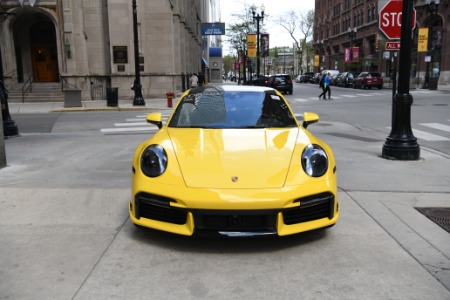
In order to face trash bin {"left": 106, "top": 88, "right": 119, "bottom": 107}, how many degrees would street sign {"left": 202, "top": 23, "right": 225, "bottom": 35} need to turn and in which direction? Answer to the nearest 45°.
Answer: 0° — it already faces it

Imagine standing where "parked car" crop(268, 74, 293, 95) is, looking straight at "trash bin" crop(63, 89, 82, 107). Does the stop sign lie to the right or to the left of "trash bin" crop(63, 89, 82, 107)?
left

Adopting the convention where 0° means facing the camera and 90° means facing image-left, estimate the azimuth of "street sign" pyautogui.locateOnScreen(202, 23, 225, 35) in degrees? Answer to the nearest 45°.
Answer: approximately 0°

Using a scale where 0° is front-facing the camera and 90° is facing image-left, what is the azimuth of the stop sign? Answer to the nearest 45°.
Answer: approximately 0°

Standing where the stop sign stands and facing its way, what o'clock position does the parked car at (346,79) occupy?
The parked car is roughly at 6 o'clock from the stop sign.

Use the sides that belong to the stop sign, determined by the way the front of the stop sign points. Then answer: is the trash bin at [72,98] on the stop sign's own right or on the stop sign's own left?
on the stop sign's own right

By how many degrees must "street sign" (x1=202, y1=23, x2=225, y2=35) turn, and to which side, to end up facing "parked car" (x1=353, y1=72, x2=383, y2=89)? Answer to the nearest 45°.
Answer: approximately 90° to its left

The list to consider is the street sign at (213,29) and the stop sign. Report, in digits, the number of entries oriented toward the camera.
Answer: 2

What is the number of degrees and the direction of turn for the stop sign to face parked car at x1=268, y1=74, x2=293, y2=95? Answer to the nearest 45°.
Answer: approximately 180°
